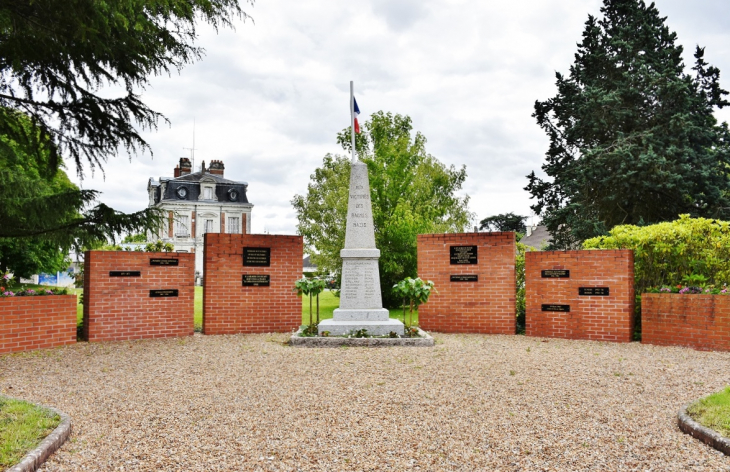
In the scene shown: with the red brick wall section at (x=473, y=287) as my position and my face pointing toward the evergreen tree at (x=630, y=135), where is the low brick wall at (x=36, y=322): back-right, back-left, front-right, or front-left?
back-left

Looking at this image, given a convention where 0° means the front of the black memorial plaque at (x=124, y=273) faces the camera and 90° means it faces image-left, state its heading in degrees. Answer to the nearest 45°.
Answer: approximately 0°

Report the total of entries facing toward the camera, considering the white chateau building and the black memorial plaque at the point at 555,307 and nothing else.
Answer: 2

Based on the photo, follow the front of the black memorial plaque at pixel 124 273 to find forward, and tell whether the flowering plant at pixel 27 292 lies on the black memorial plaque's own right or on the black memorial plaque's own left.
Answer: on the black memorial plaque's own right

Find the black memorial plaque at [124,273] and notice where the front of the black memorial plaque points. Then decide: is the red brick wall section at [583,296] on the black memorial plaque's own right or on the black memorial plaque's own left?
on the black memorial plaque's own left

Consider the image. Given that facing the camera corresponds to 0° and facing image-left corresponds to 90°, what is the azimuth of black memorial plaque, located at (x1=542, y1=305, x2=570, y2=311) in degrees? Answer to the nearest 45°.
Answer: approximately 0°

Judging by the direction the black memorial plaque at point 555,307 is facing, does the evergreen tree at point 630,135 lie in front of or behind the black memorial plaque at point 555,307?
behind

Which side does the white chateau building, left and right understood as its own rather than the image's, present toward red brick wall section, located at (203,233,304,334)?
front

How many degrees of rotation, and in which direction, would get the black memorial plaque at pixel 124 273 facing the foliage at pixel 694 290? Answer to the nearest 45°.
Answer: approximately 45° to its left

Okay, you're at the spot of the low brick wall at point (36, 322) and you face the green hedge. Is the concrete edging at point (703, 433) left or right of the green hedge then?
right
